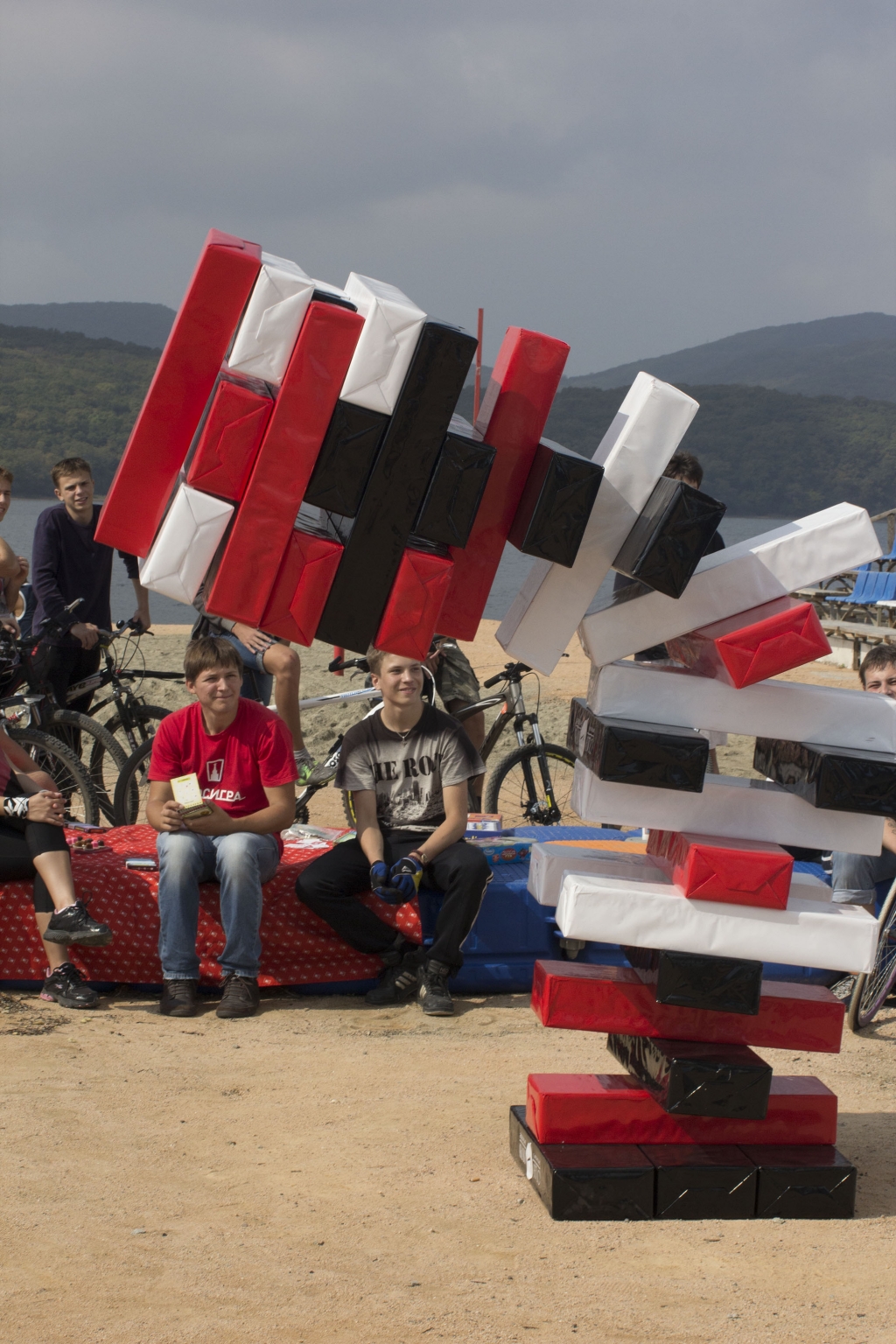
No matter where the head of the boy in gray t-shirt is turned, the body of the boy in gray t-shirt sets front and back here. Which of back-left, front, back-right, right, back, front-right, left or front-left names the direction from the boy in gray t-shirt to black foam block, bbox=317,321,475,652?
front

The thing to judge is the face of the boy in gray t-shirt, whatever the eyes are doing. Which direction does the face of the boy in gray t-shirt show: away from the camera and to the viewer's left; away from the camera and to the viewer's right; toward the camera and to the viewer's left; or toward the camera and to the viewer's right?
toward the camera and to the viewer's right

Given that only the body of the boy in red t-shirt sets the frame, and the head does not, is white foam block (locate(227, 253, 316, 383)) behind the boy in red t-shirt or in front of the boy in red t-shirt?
in front

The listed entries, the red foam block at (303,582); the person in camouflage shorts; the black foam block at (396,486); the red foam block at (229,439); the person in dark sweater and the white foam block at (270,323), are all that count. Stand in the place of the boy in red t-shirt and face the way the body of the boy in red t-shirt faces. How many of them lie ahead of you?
4

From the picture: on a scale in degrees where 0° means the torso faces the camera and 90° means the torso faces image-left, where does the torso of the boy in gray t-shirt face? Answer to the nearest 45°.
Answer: approximately 0°

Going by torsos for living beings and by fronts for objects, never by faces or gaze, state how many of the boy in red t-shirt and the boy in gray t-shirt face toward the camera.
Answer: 2

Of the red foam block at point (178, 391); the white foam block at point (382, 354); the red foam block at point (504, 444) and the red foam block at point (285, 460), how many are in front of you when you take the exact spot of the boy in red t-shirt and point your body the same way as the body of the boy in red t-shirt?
4

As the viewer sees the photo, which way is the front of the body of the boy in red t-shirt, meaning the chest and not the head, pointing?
toward the camera

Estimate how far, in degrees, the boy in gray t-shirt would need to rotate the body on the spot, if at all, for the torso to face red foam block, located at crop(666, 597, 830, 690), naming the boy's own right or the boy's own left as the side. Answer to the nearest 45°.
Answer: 0° — they already face it

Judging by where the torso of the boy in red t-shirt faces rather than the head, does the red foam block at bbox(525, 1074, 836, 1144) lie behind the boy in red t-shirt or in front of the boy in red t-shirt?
in front

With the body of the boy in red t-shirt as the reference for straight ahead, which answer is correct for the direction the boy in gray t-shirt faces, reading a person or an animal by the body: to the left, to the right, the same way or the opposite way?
the same way

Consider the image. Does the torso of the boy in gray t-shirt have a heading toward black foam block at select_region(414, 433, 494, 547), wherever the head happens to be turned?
yes

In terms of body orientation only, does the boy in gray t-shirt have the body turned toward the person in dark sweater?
no
